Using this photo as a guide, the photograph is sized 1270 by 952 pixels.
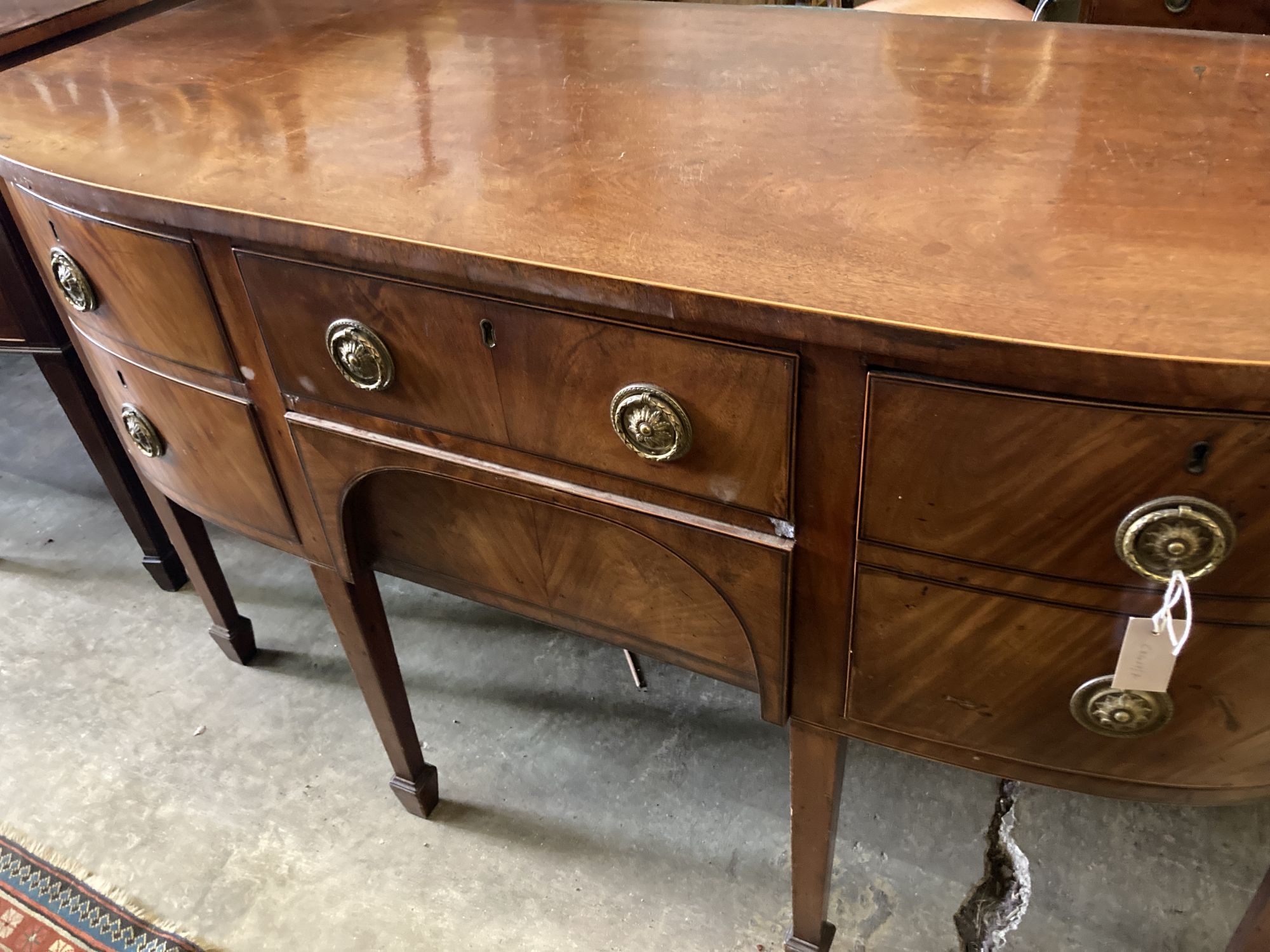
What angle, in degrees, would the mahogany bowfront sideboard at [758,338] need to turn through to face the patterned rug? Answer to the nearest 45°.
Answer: approximately 45° to its right

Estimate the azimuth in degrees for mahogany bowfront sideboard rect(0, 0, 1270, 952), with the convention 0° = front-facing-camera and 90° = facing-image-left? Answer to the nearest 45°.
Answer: approximately 45°

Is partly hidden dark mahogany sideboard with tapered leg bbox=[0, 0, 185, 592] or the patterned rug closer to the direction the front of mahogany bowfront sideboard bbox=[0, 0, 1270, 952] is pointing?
the patterned rug
